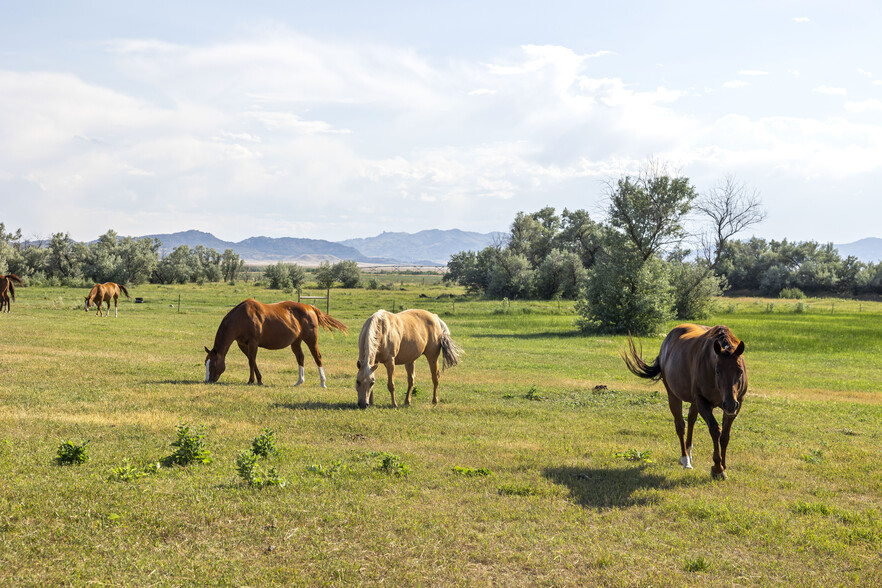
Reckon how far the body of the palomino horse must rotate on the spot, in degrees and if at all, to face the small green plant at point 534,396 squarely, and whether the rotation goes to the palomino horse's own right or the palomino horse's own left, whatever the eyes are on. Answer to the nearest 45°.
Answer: approximately 180°

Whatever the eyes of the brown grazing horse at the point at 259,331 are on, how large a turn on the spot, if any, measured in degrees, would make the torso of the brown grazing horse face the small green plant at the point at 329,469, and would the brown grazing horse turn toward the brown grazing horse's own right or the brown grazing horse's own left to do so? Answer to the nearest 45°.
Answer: approximately 90° to the brown grazing horse's own left

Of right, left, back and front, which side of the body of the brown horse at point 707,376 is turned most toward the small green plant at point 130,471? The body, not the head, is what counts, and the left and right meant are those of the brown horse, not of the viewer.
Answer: right

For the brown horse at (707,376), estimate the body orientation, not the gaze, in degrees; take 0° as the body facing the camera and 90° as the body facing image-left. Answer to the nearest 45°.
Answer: approximately 315°

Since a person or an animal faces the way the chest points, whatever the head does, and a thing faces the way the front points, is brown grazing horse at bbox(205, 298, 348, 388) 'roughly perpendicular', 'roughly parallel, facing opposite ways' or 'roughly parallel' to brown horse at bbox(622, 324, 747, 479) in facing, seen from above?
roughly perpendicular

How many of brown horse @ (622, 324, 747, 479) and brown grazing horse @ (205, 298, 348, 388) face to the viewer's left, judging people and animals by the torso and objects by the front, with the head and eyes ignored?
1

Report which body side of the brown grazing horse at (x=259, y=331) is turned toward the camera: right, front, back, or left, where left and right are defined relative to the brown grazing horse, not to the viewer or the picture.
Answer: left

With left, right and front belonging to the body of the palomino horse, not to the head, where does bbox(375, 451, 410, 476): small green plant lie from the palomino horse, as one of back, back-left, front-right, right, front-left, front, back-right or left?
front-left

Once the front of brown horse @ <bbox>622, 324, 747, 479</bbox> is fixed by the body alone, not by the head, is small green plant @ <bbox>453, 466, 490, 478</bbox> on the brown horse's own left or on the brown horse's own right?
on the brown horse's own right

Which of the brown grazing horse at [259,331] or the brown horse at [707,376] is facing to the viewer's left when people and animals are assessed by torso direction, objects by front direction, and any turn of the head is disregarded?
the brown grazing horse at [259,331]

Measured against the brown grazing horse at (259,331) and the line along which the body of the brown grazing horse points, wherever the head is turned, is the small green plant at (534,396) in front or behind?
behind

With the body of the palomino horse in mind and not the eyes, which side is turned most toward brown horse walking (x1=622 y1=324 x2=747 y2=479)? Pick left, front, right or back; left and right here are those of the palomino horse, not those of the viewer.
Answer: left

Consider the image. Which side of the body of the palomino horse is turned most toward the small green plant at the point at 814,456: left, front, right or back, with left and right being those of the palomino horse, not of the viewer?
left

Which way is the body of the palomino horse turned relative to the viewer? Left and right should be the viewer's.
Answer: facing the viewer and to the left of the viewer

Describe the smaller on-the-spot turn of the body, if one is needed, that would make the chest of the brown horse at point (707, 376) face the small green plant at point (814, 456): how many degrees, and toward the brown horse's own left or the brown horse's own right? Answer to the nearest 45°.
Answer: approximately 90° to the brown horse's own left

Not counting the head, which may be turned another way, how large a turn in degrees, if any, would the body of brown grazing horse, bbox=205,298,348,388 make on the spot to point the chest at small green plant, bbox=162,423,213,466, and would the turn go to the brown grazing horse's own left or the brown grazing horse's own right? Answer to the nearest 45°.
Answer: approximately 90° to the brown grazing horse's own left
